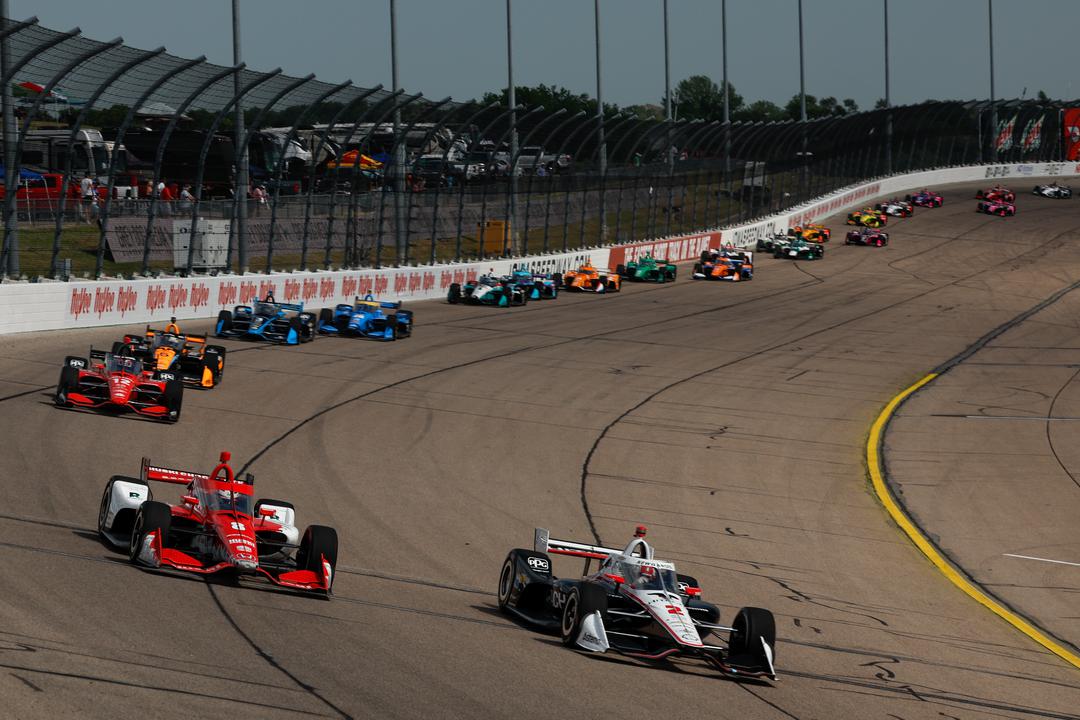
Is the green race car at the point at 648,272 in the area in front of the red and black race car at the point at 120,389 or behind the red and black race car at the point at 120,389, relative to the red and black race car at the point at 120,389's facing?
behind

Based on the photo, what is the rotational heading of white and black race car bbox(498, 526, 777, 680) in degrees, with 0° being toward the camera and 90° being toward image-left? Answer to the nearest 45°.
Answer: approximately 315°

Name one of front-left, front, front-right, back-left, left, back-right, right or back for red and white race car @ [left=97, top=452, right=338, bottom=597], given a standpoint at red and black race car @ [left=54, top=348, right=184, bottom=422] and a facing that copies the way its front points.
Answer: front

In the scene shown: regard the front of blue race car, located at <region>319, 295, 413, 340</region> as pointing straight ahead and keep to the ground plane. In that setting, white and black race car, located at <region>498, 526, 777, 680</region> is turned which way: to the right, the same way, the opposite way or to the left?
to the left

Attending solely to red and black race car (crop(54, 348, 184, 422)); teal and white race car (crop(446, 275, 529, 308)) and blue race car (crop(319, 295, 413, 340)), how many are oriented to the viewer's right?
0

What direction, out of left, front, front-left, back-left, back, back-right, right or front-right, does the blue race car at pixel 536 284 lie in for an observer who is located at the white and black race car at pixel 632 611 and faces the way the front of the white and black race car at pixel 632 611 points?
back-left

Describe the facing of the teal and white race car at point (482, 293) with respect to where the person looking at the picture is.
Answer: facing the viewer and to the left of the viewer

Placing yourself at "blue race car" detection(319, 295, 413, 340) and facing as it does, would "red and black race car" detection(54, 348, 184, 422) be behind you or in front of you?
in front

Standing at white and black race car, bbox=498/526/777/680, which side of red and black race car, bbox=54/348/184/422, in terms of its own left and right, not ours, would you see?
front

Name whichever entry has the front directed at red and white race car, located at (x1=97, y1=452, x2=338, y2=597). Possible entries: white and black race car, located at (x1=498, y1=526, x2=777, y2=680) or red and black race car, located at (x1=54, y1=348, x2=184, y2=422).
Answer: red and black race car, located at (x1=54, y1=348, x2=184, y2=422)

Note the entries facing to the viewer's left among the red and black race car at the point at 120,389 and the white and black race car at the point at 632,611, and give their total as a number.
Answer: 0

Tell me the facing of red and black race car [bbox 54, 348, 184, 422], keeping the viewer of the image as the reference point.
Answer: facing the viewer

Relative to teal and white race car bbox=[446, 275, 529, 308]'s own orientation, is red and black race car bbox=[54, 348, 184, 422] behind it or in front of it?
in front
